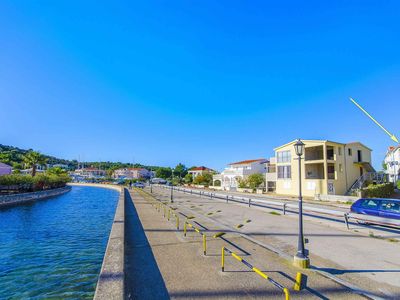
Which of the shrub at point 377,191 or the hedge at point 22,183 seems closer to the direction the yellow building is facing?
the hedge

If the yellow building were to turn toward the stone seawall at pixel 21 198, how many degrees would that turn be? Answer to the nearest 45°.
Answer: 0° — it already faces it

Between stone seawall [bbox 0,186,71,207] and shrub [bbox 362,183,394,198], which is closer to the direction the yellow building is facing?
the stone seawall

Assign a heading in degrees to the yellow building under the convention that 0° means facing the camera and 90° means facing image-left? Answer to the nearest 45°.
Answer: approximately 45°

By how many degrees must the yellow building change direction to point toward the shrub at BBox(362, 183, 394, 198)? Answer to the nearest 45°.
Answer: approximately 90° to its left

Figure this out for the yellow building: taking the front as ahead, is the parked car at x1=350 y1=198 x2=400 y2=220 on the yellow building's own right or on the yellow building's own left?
on the yellow building's own left

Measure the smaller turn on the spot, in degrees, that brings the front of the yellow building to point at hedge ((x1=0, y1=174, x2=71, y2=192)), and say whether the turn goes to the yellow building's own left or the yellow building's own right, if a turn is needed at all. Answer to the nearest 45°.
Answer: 0° — it already faces it
